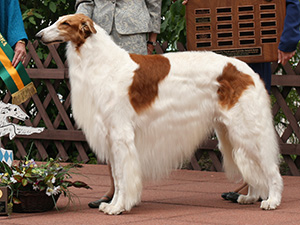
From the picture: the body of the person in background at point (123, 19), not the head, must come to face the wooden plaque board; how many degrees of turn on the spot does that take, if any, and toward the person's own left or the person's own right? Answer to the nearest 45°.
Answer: approximately 135° to the person's own left

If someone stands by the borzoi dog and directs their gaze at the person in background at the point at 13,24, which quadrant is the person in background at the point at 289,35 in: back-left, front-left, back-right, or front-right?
back-right

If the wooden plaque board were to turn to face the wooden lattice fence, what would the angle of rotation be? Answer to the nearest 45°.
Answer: approximately 135° to its right

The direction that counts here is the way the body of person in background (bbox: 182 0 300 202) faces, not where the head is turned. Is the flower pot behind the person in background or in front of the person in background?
in front

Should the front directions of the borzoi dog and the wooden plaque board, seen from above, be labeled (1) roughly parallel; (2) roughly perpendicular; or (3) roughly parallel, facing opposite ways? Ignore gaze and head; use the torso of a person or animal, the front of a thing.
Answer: roughly perpendicular

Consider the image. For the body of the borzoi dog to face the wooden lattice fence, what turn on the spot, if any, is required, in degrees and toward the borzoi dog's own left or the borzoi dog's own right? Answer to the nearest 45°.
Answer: approximately 90° to the borzoi dog's own right

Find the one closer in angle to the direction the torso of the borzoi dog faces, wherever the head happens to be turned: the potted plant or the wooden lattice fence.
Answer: the potted plant

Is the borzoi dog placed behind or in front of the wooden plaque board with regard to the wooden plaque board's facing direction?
in front

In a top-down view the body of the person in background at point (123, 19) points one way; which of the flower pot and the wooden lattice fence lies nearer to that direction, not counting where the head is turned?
the flower pot

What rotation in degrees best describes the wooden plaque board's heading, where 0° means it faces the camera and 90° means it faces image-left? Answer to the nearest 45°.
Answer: approximately 0°

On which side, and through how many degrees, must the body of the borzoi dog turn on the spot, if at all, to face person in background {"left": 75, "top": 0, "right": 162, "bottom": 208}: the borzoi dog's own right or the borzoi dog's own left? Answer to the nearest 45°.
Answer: approximately 90° to the borzoi dog's own right

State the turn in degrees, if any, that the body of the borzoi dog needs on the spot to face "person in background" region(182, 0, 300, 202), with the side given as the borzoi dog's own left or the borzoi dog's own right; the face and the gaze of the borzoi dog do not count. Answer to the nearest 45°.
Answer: approximately 135° to the borzoi dog's own right

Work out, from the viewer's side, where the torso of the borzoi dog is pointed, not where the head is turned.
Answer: to the viewer's left

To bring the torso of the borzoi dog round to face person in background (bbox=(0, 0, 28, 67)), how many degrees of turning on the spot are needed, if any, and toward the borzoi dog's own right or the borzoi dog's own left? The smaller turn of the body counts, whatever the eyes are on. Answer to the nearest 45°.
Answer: approximately 45° to the borzoi dog's own right

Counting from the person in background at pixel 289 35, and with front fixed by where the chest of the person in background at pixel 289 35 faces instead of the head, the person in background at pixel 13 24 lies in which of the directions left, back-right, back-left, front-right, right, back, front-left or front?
front-right

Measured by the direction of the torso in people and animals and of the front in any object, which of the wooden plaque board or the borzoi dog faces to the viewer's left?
the borzoi dog

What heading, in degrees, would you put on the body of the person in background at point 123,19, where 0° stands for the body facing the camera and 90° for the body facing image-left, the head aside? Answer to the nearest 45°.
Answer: approximately 45°
